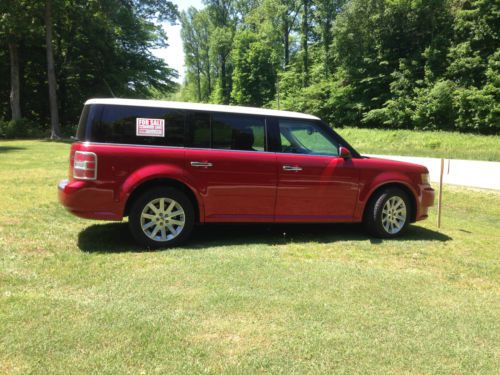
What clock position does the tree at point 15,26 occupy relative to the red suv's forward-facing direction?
The tree is roughly at 8 o'clock from the red suv.

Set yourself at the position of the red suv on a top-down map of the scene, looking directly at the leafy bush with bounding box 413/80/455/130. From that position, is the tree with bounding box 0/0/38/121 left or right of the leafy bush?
left

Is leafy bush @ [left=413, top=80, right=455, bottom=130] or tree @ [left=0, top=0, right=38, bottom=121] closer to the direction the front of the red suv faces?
the leafy bush

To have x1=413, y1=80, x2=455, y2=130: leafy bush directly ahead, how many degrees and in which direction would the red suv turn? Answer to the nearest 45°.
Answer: approximately 45° to its left

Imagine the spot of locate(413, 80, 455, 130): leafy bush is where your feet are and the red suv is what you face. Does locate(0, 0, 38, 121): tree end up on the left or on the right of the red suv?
right

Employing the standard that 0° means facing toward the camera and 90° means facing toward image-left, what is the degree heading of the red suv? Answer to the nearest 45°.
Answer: approximately 270°
